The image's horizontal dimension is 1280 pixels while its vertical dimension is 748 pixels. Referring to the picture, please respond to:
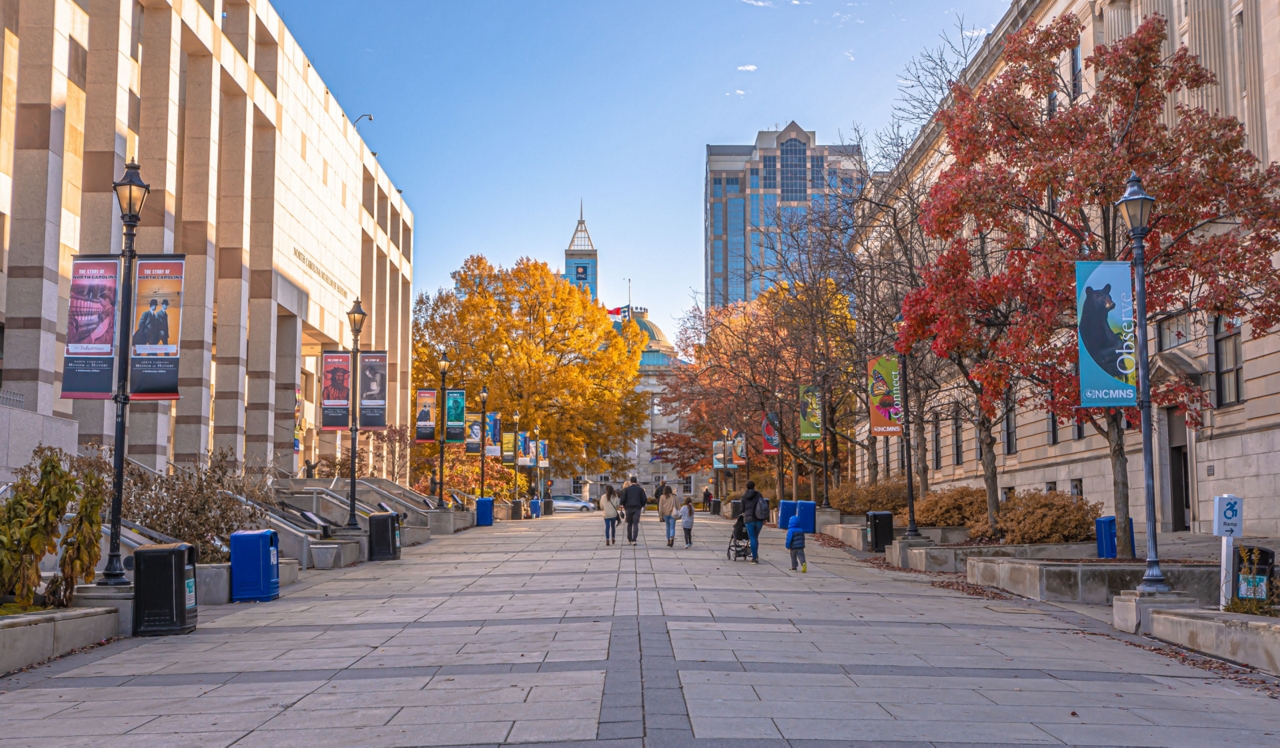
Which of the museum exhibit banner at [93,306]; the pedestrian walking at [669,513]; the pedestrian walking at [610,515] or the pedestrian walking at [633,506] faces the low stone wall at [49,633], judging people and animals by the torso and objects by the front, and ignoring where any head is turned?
the museum exhibit banner

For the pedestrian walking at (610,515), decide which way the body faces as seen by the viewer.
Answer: away from the camera

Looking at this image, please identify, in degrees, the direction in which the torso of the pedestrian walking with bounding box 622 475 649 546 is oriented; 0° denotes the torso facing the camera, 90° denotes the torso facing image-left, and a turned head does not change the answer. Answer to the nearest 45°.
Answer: approximately 180°

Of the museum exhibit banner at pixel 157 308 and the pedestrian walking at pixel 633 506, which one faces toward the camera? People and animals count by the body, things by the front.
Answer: the museum exhibit banner

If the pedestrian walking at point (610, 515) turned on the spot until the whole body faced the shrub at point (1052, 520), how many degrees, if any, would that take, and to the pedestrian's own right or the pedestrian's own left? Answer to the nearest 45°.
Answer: approximately 135° to the pedestrian's own right

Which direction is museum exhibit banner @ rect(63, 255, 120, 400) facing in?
toward the camera

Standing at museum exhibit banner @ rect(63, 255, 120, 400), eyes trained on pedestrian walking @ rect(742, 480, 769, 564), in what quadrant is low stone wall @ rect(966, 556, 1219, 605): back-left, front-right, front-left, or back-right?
front-right

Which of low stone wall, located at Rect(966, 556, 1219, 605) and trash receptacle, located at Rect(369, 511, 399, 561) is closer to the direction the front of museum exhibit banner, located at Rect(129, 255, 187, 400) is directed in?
the low stone wall

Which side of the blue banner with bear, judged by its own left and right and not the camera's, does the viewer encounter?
front

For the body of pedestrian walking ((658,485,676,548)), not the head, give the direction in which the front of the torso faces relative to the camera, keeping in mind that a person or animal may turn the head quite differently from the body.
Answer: away from the camera

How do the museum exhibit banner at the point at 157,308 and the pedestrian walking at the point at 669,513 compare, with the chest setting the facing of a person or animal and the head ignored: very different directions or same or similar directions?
very different directions

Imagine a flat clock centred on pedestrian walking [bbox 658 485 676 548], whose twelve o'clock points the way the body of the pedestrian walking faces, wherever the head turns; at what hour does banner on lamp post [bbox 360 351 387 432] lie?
The banner on lamp post is roughly at 10 o'clock from the pedestrian walking.

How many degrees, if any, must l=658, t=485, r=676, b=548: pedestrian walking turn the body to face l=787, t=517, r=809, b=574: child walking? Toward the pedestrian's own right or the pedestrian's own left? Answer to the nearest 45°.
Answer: approximately 180°

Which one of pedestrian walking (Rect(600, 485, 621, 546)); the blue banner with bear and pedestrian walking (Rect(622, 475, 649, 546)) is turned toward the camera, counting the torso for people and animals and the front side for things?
the blue banner with bear

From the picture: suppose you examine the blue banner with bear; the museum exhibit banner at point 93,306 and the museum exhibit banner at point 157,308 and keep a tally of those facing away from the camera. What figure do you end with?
0

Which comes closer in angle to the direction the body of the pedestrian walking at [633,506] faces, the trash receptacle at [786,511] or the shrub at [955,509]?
the trash receptacle

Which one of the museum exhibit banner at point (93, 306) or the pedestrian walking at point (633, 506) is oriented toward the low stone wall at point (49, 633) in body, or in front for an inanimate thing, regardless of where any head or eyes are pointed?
the museum exhibit banner

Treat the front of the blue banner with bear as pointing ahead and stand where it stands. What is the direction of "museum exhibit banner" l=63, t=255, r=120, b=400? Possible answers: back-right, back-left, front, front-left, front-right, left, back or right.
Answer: right
